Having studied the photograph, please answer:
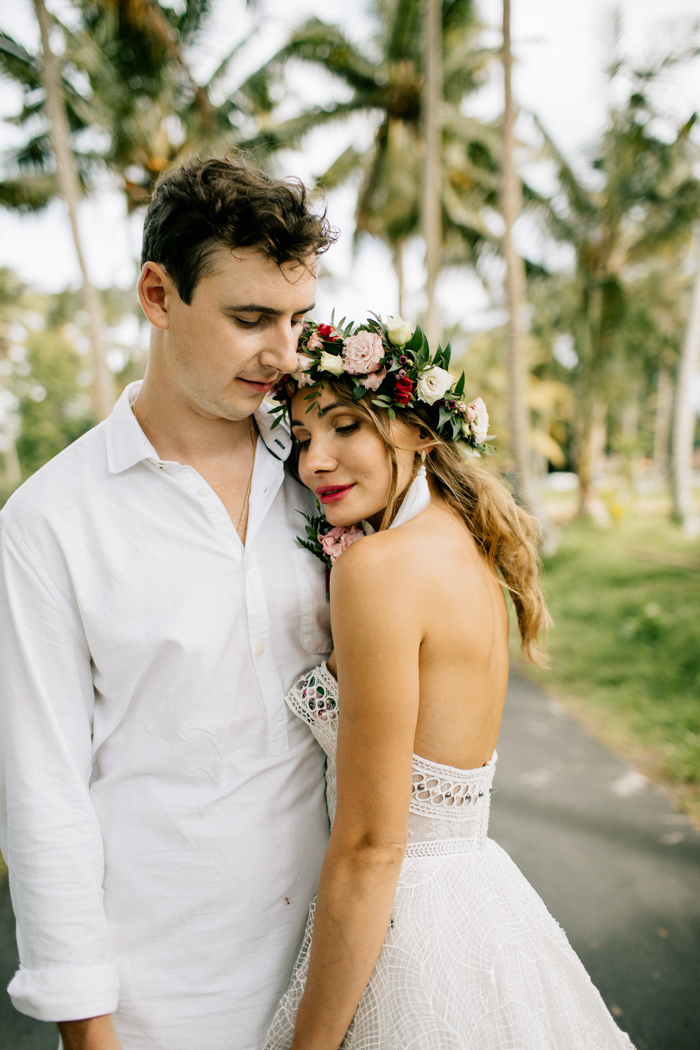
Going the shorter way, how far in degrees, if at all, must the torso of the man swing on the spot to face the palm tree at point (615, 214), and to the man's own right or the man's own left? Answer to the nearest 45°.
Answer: approximately 90° to the man's own left

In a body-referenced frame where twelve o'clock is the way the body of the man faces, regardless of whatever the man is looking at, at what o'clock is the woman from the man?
The woman is roughly at 11 o'clock from the man.

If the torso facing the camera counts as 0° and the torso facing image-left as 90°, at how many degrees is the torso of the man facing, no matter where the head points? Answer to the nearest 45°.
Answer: approximately 315°

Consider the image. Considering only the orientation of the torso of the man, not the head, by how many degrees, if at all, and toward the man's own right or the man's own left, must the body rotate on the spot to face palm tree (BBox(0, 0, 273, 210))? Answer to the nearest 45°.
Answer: approximately 135° to the man's own left

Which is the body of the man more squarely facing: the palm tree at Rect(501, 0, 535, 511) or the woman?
the woman

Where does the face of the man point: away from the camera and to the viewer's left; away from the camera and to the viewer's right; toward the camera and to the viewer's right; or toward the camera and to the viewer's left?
toward the camera and to the viewer's right
